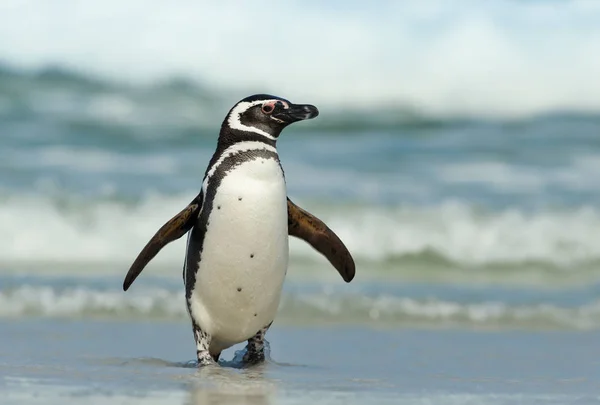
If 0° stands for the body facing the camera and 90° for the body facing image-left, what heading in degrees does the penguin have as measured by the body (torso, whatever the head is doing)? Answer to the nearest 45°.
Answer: approximately 315°
